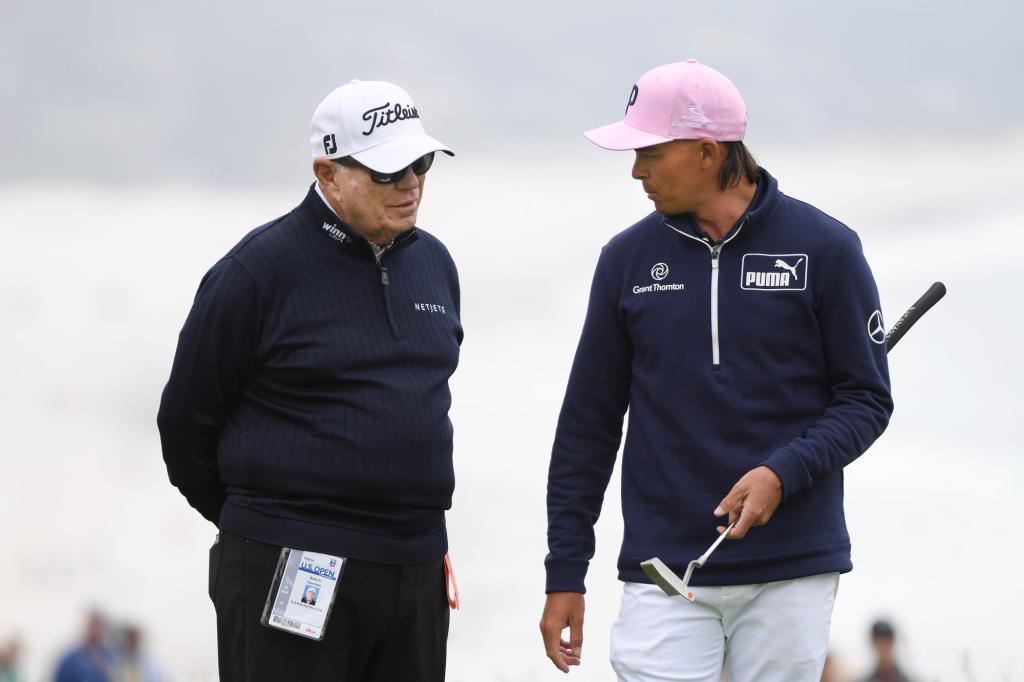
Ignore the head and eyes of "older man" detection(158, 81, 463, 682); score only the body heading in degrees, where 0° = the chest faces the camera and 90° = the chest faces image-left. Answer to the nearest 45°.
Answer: approximately 315°

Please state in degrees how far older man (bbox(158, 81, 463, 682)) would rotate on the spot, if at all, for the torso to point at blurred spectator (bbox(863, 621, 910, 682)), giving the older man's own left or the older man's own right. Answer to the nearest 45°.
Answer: approximately 90° to the older man's own left
